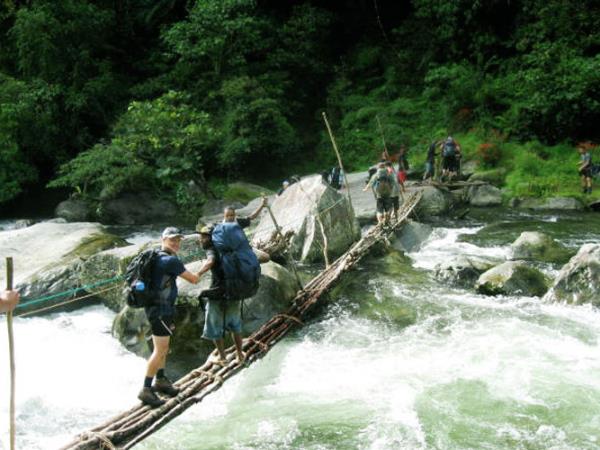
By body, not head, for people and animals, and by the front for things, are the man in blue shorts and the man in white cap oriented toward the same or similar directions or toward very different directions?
very different directions

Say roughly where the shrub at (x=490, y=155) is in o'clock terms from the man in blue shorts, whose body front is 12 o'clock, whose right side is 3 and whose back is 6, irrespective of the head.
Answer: The shrub is roughly at 4 o'clock from the man in blue shorts.

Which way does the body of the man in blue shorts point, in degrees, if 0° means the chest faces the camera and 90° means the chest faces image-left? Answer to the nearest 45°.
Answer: approximately 90°

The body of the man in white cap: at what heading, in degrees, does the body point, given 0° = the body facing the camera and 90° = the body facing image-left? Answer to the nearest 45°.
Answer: approximately 270°

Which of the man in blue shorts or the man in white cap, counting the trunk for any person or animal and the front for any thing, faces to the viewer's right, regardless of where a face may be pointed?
the man in white cap

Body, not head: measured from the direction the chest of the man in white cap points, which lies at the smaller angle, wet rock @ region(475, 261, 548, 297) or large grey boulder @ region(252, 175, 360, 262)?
the wet rock

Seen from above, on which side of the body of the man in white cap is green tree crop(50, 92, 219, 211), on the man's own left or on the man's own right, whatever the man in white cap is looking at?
on the man's own left

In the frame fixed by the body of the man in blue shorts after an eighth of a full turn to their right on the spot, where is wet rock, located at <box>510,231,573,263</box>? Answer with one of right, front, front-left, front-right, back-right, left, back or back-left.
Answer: right

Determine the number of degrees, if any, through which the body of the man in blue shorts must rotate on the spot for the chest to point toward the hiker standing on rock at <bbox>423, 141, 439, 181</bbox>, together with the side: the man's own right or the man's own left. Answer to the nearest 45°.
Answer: approximately 135° to the man's own right
